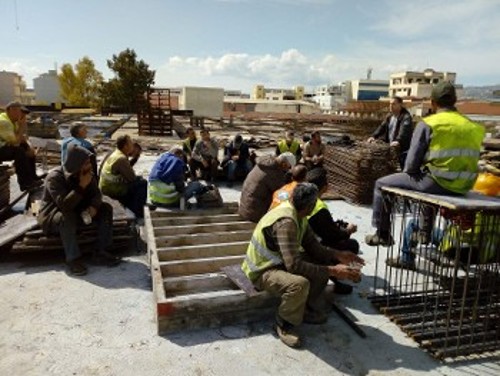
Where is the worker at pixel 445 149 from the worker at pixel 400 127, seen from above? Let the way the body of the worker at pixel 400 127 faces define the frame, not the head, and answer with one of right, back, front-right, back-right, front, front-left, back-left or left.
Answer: front-left

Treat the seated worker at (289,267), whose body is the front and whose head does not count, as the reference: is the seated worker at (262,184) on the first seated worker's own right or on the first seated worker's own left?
on the first seated worker's own left

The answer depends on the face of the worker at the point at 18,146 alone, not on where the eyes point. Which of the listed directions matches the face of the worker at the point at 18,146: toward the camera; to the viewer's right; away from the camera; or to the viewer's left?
to the viewer's right

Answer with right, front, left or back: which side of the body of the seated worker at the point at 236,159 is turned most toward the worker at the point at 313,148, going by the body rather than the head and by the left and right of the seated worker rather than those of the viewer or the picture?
left

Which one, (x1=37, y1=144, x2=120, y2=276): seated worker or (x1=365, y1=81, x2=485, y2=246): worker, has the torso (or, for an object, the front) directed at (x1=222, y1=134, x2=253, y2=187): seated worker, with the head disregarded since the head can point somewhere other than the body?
the worker

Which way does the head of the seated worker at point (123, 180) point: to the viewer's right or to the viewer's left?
to the viewer's right

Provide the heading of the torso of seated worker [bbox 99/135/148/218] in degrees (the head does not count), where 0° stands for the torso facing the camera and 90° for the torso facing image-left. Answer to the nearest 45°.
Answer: approximately 270°

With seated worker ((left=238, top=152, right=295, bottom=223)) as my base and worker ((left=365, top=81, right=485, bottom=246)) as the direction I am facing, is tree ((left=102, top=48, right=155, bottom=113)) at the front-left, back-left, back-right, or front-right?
back-left

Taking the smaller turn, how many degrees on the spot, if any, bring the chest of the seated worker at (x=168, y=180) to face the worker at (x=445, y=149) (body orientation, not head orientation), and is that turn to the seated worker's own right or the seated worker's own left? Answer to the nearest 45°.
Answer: approximately 90° to the seated worker's own right

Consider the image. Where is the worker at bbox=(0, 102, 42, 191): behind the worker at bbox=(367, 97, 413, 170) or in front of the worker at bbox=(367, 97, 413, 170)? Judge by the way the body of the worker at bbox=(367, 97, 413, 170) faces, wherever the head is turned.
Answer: in front

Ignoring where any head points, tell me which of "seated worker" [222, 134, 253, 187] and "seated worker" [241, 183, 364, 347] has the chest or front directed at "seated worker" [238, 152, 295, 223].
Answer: "seated worker" [222, 134, 253, 187]

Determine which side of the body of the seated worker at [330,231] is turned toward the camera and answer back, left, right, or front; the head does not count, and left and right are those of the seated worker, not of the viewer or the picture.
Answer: right

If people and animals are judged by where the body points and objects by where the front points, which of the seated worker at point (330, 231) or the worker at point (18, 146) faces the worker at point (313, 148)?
the worker at point (18, 146)

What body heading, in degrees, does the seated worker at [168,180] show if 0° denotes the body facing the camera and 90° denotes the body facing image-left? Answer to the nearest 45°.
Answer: approximately 225°

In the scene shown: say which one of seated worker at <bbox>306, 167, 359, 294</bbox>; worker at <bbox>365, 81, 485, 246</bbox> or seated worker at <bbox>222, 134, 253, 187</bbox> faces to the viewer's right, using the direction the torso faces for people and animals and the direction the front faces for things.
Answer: seated worker at <bbox>306, 167, 359, 294</bbox>

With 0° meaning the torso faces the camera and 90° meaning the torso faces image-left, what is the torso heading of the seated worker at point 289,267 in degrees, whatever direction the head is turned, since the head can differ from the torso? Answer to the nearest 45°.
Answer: approximately 270°

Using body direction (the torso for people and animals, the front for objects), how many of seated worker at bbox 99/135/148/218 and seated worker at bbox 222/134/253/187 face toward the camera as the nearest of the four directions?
1
